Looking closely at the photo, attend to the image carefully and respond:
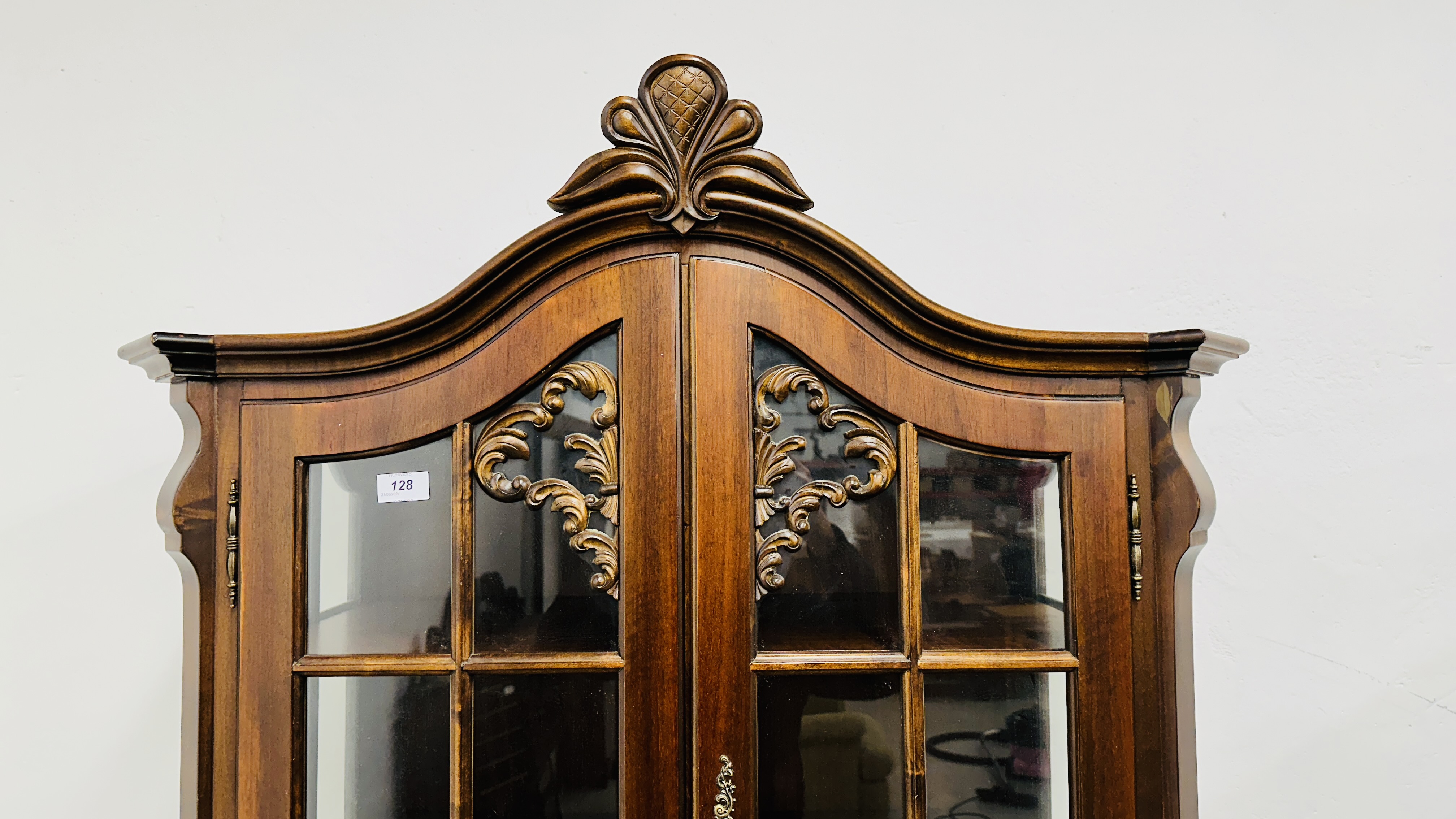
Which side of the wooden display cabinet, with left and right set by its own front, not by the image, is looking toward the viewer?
front
